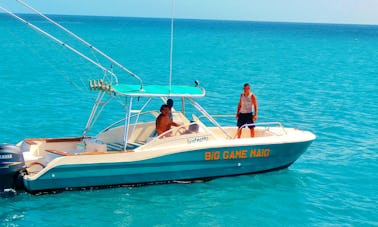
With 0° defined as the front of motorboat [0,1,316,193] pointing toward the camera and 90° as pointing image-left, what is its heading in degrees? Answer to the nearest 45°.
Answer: approximately 270°

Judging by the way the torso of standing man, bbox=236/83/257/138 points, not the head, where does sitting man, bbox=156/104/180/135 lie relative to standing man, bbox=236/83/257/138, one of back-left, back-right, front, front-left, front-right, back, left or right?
front-right

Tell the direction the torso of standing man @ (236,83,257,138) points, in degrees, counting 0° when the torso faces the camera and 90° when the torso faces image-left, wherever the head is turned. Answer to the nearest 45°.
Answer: approximately 0°
